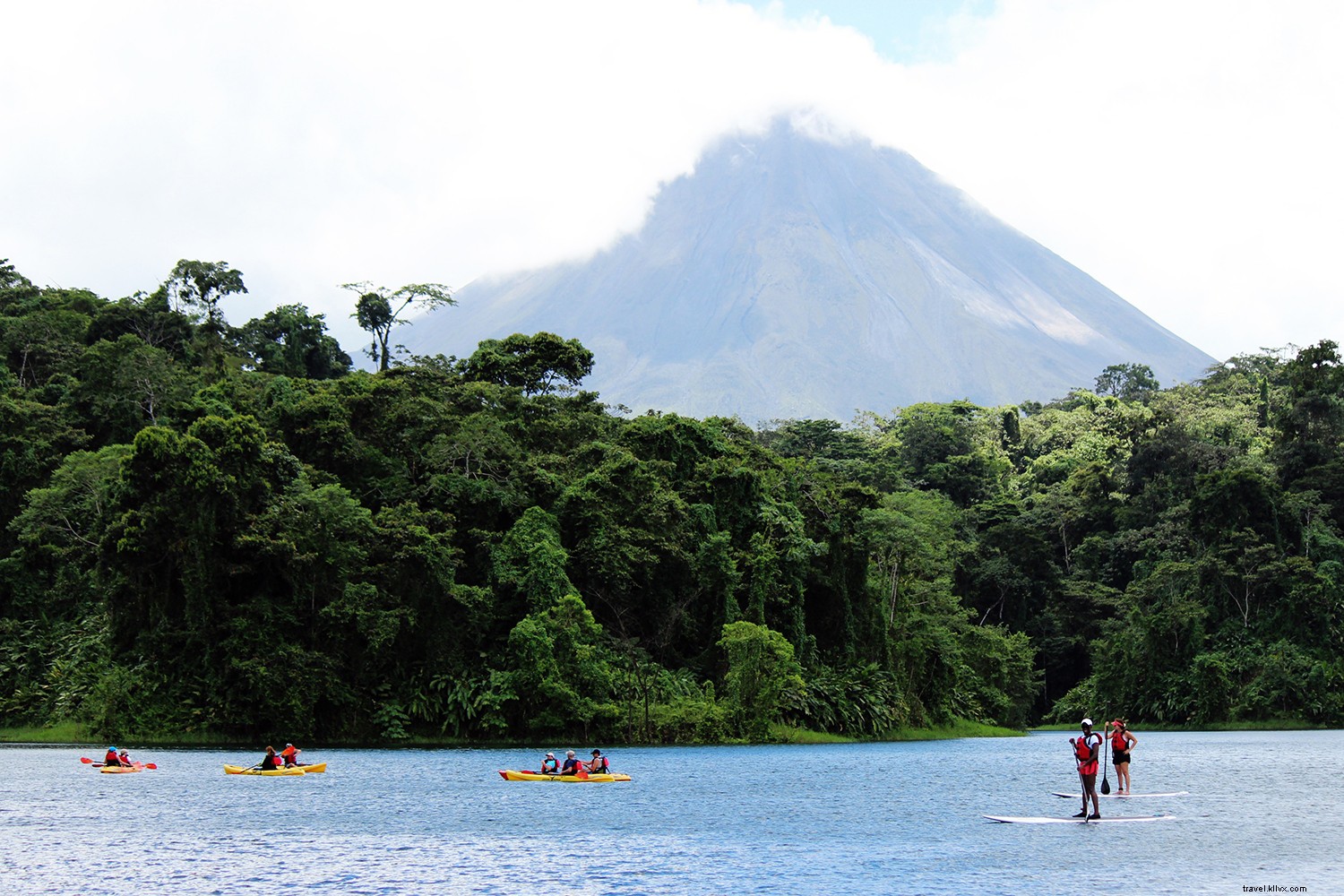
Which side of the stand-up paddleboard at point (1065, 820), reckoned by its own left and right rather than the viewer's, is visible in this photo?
left
